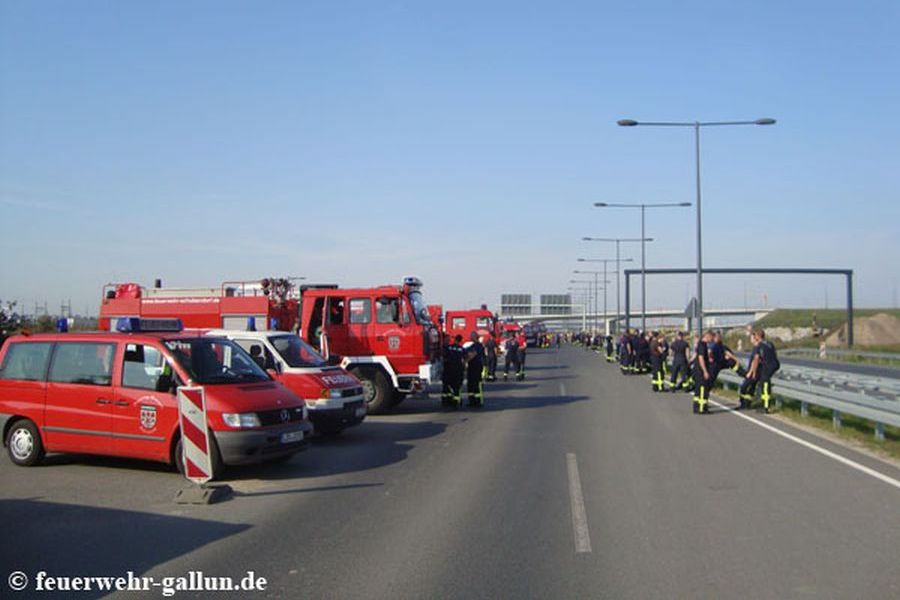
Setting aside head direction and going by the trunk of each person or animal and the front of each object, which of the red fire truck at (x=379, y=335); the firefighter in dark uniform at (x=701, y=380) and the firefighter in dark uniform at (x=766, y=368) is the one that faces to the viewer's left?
the firefighter in dark uniform at (x=766, y=368)

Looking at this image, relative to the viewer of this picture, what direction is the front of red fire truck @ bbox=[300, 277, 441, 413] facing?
facing to the right of the viewer

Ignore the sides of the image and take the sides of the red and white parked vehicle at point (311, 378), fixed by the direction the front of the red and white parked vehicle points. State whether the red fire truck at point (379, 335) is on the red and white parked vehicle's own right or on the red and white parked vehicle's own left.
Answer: on the red and white parked vehicle's own left

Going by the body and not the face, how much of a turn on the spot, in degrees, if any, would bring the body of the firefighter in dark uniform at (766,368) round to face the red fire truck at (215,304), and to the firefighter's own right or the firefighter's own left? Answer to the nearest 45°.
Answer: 0° — they already face it

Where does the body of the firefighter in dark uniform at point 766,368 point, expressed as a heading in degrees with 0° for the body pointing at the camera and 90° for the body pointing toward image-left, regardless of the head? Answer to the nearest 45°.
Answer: approximately 90°

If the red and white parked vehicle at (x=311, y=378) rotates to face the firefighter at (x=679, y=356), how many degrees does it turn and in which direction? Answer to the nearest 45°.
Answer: approximately 90° to its left

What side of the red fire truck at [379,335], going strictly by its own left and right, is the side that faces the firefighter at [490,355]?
left

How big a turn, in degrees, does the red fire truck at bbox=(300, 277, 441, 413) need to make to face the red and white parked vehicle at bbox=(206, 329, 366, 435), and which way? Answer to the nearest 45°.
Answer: approximately 90° to its right
